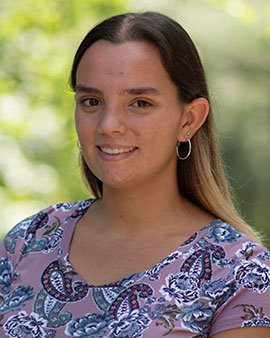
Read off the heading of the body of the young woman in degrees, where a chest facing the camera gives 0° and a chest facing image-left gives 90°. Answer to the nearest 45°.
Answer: approximately 45°

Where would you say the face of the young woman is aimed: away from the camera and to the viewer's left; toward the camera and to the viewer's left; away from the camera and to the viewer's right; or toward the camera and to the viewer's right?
toward the camera and to the viewer's left
